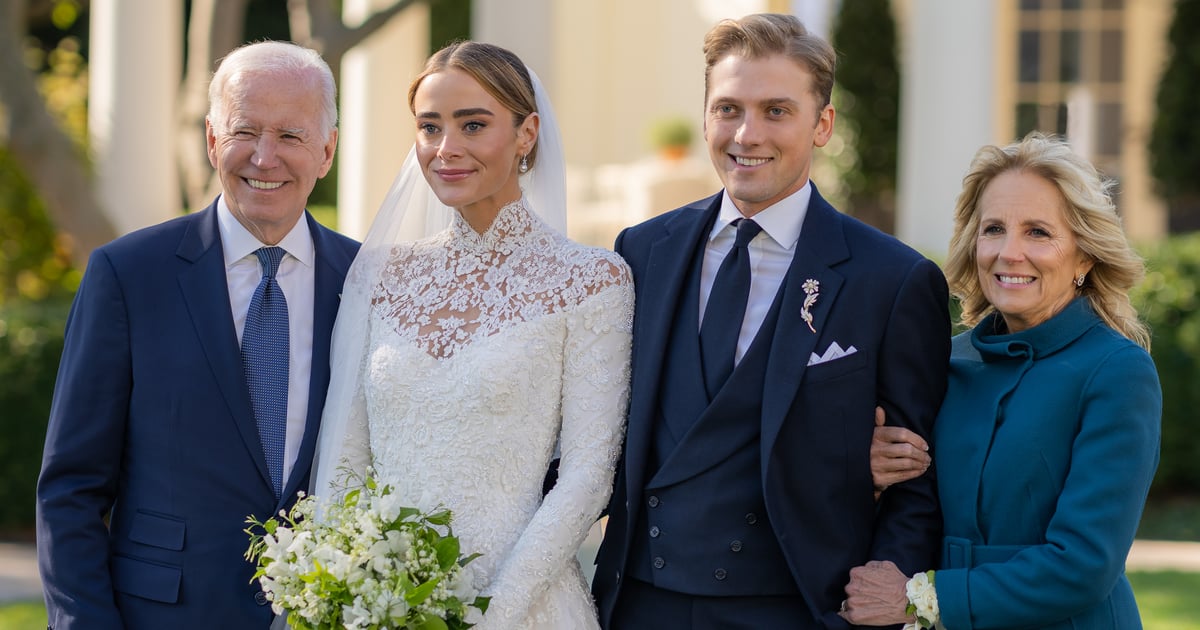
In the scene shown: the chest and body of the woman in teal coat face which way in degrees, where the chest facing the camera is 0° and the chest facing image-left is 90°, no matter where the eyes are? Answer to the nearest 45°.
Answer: approximately 45°

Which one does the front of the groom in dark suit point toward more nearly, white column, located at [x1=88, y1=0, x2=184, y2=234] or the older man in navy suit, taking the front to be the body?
the older man in navy suit

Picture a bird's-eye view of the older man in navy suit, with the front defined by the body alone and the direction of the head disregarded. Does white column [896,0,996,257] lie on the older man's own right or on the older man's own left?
on the older man's own left

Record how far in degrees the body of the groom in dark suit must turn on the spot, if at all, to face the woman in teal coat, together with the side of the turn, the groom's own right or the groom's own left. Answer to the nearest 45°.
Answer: approximately 135° to the groom's own left

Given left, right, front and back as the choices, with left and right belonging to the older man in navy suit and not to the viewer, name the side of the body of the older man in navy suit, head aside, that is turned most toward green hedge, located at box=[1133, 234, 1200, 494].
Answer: left

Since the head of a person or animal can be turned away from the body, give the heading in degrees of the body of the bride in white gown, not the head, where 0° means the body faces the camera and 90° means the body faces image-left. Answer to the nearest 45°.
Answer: approximately 45°
